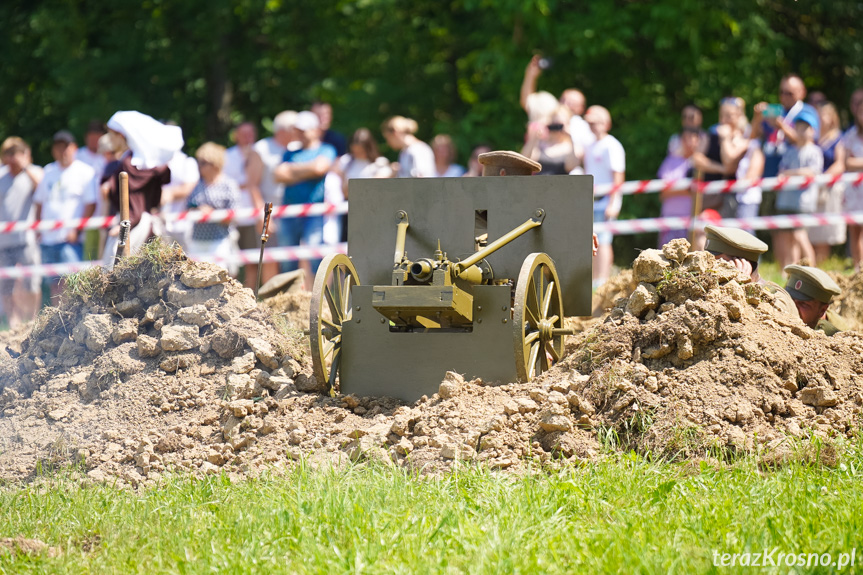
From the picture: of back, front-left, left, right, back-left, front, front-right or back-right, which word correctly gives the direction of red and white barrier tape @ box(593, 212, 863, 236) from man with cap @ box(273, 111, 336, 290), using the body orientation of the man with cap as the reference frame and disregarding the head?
back-left

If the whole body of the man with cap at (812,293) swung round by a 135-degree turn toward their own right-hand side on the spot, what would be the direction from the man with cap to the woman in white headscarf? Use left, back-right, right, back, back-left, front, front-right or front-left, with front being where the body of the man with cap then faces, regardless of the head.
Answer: left

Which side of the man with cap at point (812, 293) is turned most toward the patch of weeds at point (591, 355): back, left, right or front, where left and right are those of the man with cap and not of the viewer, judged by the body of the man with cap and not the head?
front

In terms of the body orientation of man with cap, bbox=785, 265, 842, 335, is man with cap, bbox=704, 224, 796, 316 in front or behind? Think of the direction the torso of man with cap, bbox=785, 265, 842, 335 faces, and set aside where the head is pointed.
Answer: in front

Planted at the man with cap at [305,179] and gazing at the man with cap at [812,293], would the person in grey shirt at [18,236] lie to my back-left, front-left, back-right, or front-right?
back-right

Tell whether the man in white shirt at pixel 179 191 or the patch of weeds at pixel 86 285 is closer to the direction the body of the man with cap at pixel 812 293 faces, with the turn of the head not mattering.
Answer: the patch of weeds

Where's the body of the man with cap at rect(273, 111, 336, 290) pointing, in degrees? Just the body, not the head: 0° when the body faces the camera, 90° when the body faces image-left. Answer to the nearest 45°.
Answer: approximately 45°

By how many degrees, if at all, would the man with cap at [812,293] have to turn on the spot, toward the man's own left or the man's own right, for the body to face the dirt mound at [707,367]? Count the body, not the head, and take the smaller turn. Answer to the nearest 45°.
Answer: approximately 45° to the man's own left

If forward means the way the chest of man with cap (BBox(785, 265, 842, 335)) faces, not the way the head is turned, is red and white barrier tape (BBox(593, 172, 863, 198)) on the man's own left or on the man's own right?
on the man's own right

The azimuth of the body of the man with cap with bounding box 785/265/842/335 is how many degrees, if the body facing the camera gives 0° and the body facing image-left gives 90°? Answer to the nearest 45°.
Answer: approximately 45°

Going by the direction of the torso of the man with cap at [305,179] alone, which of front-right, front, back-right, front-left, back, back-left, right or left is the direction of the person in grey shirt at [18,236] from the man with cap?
front-right

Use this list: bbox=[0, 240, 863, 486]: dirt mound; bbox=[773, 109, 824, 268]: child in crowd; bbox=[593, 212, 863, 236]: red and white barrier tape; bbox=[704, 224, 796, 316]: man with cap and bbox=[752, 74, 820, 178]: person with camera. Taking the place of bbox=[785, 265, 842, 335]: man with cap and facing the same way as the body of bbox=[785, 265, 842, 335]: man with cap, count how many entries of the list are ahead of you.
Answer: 2

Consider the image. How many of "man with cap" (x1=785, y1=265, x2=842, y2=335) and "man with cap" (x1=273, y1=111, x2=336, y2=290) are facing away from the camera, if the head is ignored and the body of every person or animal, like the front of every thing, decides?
0

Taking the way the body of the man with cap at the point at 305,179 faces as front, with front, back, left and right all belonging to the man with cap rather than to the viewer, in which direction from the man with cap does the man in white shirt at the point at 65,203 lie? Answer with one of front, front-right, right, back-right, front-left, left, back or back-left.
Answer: front-right
